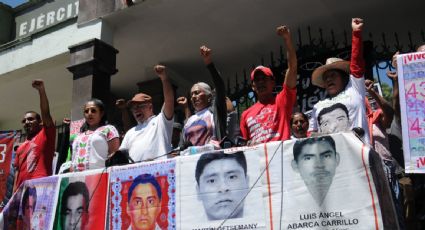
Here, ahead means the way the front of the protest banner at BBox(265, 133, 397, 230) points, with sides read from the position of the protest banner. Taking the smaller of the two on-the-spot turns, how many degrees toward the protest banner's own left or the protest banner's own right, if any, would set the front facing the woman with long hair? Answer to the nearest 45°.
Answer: approximately 135° to the protest banner's own right

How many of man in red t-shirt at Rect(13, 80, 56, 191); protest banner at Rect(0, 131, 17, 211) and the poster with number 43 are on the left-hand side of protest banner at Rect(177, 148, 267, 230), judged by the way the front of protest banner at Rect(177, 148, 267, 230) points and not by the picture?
1

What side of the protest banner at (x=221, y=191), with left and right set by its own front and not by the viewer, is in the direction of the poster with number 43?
left

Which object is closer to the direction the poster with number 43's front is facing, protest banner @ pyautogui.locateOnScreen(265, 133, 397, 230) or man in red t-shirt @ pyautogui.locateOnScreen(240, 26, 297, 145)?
the protest banner

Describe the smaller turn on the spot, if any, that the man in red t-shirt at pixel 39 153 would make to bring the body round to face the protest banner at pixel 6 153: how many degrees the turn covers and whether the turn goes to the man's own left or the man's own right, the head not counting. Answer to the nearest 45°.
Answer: approximately 135° to the man's own right

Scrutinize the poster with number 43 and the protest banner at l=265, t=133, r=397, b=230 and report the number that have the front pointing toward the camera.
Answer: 2

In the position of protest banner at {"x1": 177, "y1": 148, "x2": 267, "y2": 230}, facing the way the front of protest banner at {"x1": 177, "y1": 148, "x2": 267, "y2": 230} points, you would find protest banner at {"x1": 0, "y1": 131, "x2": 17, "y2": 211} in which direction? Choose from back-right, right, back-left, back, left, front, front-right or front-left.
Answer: back-right

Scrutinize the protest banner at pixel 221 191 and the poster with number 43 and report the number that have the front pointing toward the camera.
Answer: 2

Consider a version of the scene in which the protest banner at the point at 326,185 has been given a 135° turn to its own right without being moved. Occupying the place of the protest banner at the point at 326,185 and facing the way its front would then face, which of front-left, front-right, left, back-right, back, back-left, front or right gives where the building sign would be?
front

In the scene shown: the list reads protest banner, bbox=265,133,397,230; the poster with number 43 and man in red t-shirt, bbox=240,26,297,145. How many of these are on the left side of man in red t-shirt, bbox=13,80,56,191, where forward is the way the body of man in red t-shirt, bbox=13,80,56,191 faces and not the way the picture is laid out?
3

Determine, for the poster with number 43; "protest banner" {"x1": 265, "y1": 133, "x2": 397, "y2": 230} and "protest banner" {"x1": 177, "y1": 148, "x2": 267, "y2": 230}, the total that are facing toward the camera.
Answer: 3
